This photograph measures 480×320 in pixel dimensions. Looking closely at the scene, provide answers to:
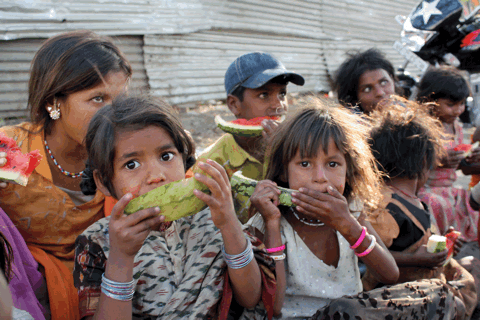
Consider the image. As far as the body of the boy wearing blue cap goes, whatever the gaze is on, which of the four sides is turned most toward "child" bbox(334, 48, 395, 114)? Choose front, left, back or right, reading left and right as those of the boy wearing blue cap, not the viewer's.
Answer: left

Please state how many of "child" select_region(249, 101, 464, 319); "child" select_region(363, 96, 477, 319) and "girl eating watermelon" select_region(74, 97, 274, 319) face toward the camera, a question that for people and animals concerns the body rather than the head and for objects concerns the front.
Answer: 2

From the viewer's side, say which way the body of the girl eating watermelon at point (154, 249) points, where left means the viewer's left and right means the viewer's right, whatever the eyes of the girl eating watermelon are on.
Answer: facing the viewer

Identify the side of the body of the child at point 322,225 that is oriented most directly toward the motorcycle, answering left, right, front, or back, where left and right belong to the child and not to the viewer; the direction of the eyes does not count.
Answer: back

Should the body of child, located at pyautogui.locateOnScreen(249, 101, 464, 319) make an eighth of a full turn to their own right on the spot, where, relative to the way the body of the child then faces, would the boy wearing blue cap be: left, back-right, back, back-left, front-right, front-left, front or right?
right

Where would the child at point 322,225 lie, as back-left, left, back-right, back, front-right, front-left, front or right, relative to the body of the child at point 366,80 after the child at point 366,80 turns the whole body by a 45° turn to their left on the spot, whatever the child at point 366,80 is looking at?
right

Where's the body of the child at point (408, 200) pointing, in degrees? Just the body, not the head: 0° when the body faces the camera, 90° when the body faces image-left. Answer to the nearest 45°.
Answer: approximately 225°

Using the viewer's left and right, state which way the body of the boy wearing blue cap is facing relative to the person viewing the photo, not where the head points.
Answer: facing the viewer and to the right of the viewer

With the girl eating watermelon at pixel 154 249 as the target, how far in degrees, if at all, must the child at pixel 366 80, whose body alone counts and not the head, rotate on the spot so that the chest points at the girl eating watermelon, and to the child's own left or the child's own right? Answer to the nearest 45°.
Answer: approximately 45° to the child's own right
